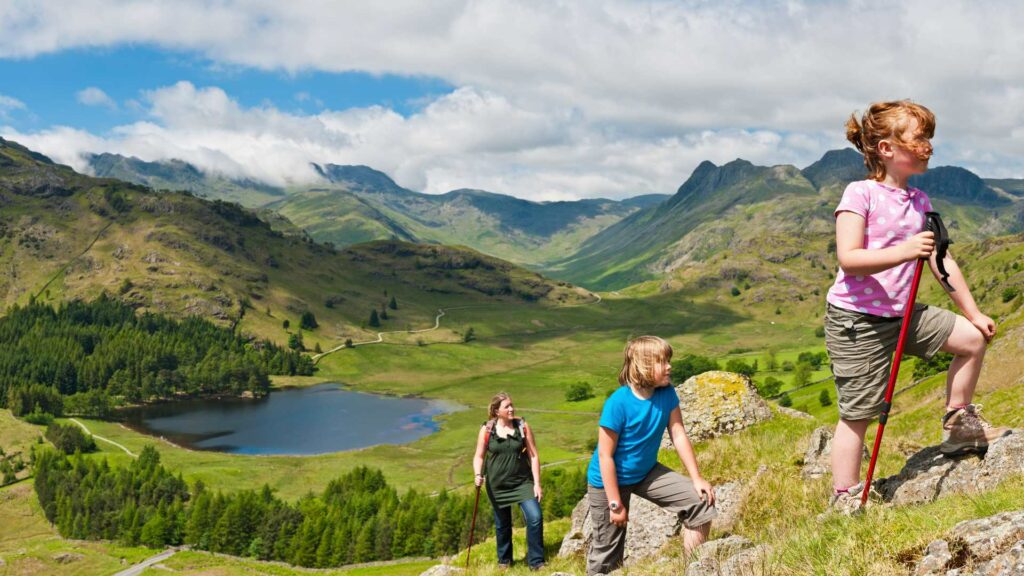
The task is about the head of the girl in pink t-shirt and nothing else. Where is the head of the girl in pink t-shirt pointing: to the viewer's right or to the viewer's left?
to the viewer's right

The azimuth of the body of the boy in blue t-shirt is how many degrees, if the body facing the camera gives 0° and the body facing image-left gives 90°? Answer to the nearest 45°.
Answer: approximately 315°

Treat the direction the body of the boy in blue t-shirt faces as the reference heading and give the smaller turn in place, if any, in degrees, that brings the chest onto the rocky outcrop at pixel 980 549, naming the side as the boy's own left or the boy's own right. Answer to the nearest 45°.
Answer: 0° — they already face it

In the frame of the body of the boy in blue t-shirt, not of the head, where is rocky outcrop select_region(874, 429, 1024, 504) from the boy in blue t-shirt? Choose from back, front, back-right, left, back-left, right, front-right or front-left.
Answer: front-left

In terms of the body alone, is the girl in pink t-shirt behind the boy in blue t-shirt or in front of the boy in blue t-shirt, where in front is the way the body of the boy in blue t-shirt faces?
in front

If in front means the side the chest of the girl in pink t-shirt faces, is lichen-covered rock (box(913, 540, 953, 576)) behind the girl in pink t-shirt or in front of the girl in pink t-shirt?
in front

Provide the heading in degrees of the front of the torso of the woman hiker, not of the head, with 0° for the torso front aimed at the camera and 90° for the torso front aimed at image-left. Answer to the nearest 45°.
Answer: approximately 0°
